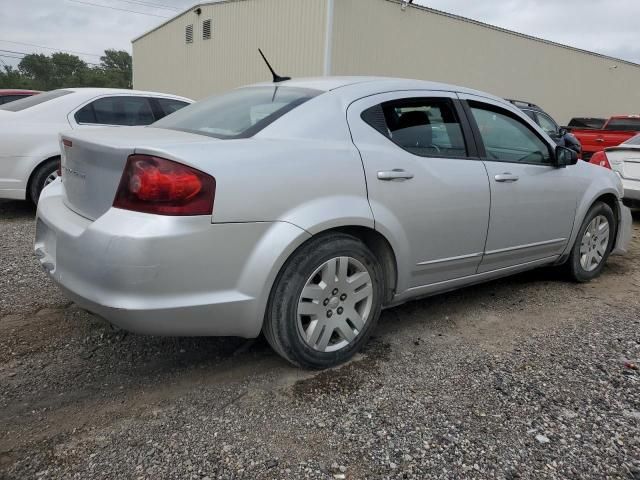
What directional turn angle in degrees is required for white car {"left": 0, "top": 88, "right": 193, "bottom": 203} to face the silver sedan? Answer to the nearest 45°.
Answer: approximately 135° to its right

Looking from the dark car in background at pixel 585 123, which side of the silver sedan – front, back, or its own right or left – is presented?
front

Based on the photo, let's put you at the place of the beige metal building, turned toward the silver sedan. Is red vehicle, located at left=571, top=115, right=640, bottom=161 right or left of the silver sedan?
left

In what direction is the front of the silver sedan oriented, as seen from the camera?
facing away from the viewer and to the right of the viewer

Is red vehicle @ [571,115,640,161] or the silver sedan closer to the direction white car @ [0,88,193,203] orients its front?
the red vehicle

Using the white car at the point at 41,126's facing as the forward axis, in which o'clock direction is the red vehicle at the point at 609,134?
The red vehicle is roughly at 1 o'clock from the white car.

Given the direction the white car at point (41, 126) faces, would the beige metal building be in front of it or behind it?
in front

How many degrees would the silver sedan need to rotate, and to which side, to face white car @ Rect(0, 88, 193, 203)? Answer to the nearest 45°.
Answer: approximately 90° to its left

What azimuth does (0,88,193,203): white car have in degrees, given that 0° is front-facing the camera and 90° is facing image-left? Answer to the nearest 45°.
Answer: approximately 225°

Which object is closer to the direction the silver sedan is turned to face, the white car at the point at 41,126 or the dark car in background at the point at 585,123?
the dark car in background

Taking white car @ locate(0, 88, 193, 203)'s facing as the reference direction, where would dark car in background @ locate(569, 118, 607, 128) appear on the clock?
The dark car in background is roughly at 1 o'clock from the white car.

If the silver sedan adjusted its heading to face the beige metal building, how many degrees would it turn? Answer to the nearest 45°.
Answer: approximately 45° to its left

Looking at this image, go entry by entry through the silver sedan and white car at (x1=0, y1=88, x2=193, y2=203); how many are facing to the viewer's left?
0
